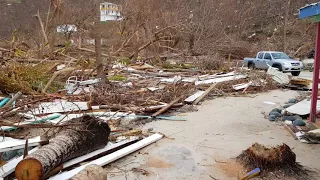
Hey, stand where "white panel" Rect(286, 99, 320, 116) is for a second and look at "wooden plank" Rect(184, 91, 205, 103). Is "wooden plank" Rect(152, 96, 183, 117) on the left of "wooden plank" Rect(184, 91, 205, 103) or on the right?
left

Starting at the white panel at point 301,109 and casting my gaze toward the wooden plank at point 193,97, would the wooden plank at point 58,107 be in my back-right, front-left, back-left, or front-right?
front-left

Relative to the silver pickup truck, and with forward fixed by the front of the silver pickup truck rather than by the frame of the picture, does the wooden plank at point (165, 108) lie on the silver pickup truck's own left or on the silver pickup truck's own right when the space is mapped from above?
on the silver pickup truck's own right

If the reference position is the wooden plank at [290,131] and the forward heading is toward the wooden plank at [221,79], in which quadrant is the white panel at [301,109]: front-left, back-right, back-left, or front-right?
front-right

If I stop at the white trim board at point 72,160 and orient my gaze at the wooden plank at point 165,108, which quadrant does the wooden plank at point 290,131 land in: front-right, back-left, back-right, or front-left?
front-right

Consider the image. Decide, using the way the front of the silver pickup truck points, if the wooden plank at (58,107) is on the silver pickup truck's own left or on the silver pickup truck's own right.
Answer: on the silver pickup truck's own right

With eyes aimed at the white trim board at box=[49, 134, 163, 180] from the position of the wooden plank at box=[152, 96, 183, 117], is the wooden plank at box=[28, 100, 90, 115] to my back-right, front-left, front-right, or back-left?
front-right

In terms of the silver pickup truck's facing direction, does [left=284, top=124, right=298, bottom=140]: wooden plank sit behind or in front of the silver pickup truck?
in front
